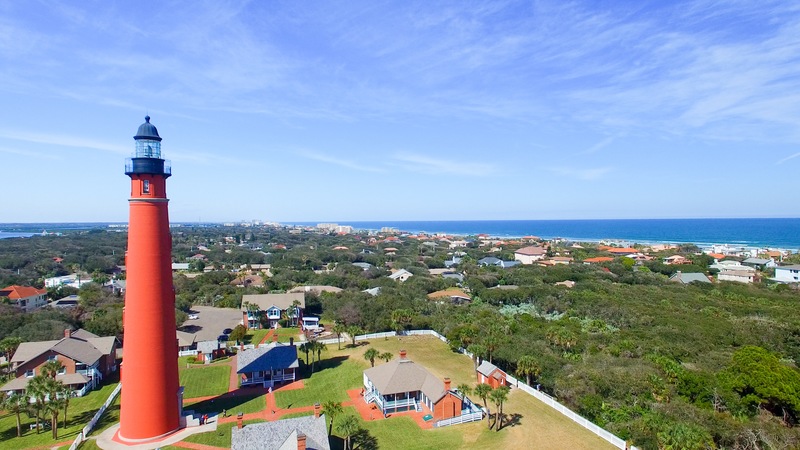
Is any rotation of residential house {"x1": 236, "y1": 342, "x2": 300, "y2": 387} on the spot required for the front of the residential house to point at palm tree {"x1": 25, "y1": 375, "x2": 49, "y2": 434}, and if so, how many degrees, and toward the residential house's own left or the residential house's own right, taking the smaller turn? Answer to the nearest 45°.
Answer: approximately 90° to the residential house's own right

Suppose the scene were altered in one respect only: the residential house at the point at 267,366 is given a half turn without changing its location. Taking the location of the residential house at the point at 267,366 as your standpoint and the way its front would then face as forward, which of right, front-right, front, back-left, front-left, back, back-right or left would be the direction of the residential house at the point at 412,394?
back-right

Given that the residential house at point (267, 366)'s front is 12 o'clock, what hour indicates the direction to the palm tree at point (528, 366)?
The palm tree is roughly at 10 o'clock from the residential house.

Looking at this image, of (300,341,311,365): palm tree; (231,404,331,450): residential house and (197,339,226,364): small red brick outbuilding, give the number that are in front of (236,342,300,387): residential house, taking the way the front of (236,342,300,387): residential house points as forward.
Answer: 1

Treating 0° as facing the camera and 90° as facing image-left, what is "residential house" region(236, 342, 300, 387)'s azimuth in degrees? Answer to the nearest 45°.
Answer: approximately 0°

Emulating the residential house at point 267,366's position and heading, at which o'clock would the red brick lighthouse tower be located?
The red brick lighthouse tower is roughly at 1 o'clock from the residential house.

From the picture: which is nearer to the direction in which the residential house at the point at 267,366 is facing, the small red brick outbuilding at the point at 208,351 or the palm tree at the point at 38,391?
the palm tree

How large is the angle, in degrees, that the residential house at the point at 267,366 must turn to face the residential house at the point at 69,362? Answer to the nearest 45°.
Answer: approximately 90° to its right

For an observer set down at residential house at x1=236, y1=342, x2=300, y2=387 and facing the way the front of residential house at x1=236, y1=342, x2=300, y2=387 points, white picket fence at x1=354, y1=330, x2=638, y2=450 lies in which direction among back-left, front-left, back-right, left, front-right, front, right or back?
front-left

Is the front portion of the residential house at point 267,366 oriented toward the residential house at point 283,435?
yes

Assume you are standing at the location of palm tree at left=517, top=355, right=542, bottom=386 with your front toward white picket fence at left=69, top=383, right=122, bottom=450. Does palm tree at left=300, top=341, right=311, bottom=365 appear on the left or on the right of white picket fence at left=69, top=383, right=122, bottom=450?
right

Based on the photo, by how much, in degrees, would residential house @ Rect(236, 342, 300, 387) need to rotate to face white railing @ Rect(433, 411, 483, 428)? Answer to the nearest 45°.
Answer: approximately 45° to its left

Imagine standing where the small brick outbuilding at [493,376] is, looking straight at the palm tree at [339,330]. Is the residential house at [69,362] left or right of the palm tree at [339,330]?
left

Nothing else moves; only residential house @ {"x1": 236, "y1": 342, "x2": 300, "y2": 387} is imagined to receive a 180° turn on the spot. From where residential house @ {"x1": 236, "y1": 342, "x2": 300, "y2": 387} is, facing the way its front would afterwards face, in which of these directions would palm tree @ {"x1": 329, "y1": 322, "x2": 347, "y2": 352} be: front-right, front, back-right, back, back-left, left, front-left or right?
front-right

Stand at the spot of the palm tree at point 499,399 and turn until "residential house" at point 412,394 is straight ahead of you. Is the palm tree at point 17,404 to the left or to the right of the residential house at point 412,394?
left
